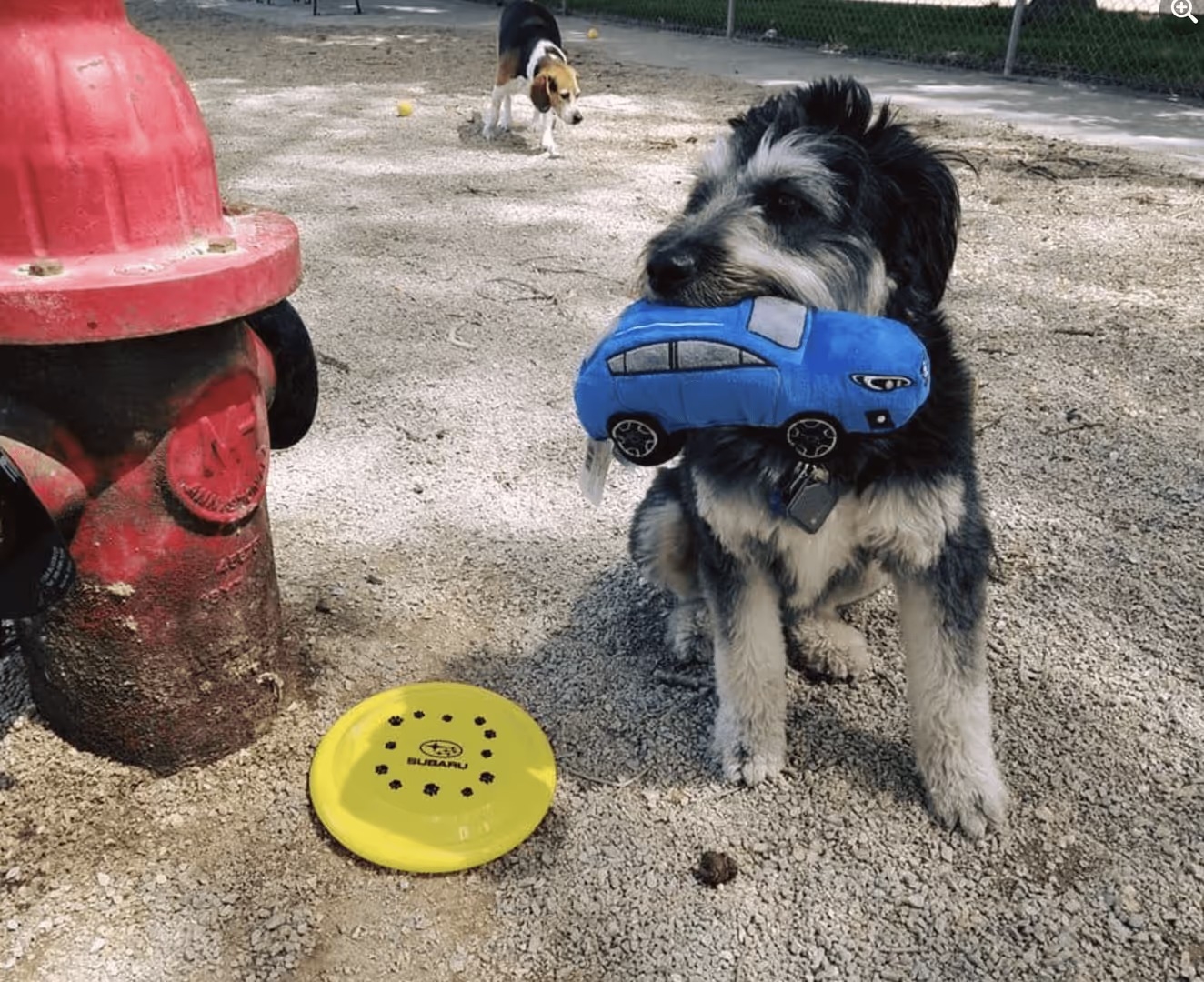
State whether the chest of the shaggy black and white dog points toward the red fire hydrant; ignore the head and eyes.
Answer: no

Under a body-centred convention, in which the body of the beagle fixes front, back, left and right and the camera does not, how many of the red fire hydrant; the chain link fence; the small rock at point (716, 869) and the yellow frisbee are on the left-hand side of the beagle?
1

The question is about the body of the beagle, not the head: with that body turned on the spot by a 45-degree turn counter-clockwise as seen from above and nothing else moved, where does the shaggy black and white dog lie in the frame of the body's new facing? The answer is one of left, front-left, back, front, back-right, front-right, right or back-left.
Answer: right

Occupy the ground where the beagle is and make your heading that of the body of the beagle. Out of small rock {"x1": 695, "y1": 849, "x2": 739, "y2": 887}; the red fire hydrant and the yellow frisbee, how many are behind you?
0

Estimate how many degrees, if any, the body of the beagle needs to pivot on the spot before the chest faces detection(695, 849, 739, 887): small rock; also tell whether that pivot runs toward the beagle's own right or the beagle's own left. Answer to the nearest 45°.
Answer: approximately 45° to the beagle's own right

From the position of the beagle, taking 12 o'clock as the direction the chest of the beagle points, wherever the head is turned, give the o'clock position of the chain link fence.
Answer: The chain link fence is roughly at 9 o'clock from the beagle.

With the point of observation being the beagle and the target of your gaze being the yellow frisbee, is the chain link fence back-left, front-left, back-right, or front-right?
back-left

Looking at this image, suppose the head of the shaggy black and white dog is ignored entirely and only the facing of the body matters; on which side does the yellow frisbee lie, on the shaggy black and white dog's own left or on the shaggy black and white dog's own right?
on the shaggy black and white dog's own right

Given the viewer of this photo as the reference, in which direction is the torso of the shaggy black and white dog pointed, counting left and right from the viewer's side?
facing the viewer

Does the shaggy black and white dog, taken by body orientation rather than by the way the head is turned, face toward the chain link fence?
no

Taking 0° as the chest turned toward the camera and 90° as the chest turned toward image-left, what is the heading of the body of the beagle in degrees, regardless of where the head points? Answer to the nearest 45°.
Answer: approximately 315°
